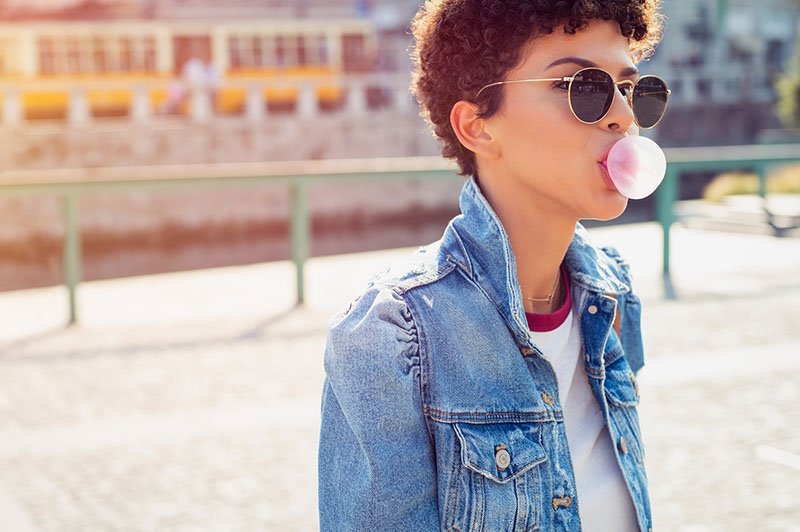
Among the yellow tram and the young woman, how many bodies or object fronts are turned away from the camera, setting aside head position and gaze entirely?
0

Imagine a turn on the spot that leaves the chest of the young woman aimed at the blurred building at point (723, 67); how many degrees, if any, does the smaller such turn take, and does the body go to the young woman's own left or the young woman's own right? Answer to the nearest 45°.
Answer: approximately 135° to the young woman's own left

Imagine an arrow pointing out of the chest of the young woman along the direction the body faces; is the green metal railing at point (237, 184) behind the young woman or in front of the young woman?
behind

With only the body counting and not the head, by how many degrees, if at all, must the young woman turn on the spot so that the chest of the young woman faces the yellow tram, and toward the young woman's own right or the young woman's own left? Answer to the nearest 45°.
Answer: approximately 135° to the young woman's own left

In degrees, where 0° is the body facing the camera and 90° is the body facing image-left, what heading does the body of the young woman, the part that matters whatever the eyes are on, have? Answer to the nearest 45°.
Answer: approximately 315°

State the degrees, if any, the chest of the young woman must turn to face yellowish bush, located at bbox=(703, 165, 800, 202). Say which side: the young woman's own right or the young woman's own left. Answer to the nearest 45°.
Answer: approximately 135° to the young woman's own left
